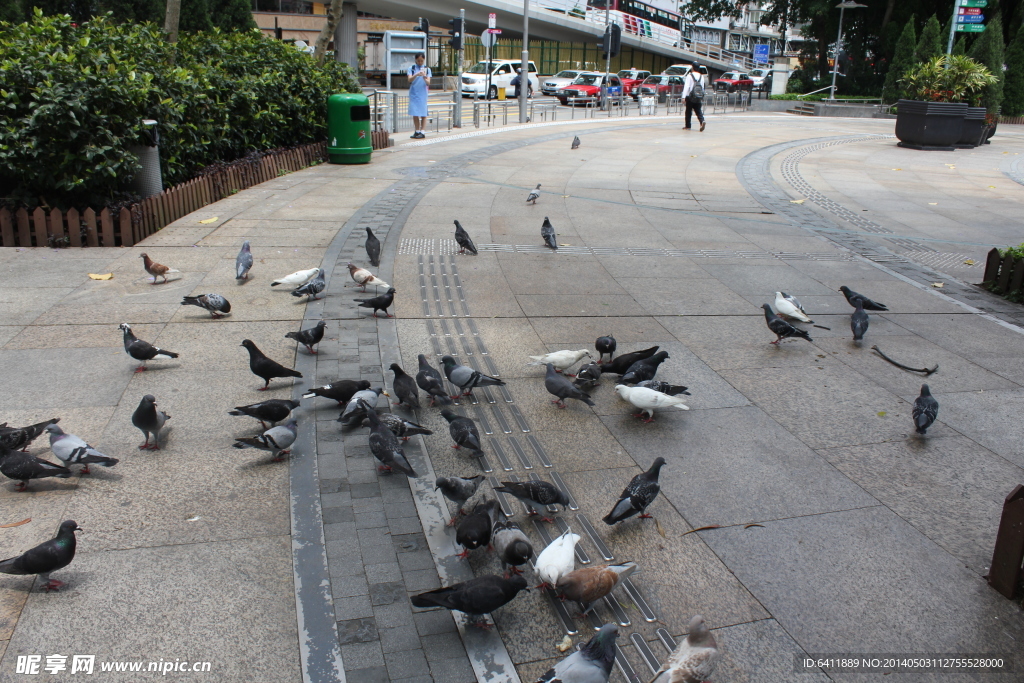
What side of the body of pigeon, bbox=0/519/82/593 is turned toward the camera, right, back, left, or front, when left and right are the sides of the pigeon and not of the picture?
right

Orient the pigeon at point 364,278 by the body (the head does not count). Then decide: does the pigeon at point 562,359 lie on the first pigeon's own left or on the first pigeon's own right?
on the first pigeon's own left

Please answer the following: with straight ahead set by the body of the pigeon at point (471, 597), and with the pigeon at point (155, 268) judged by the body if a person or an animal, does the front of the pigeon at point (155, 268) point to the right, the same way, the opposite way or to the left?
the opposite way

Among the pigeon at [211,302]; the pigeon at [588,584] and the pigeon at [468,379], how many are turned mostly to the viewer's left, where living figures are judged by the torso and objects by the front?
2

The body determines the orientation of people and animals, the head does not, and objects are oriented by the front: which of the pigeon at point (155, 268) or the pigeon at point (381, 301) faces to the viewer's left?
the pigeon at point (155, 268)

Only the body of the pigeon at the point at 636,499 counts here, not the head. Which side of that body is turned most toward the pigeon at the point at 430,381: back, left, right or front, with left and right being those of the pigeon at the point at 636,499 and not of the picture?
left

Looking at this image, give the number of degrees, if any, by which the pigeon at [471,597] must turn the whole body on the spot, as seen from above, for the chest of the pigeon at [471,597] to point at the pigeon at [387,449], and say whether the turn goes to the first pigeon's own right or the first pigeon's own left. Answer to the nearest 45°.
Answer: approximately 90° to the first pigeon's own left

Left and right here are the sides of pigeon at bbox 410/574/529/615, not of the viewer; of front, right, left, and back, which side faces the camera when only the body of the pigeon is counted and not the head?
right

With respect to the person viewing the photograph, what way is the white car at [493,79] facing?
facing the viewer and to the left of the viewer
